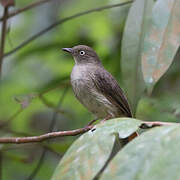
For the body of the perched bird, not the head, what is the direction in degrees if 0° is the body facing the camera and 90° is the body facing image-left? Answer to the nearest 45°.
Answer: approximately 90°
